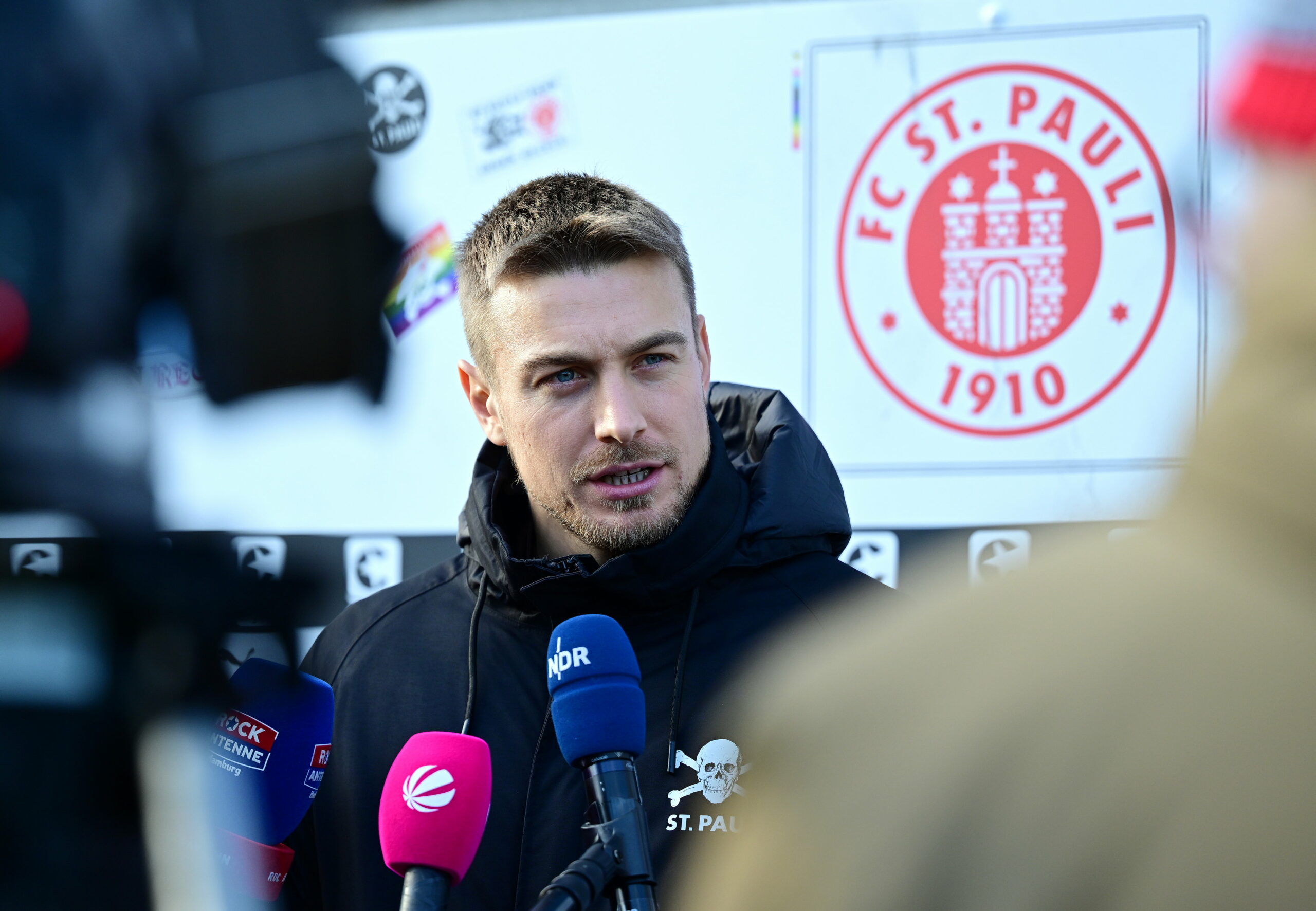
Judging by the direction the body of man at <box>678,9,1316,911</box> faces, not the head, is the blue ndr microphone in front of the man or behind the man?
in front

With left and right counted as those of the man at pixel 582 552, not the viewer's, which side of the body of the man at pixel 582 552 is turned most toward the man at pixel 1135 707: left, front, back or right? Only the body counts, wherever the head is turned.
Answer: front

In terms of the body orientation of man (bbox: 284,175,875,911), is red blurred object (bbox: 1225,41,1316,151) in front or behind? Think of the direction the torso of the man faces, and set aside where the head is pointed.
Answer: in front

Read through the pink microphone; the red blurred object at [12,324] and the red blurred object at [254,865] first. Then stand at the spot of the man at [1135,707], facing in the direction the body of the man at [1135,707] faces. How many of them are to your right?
0

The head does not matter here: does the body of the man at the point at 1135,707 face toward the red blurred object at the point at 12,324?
no

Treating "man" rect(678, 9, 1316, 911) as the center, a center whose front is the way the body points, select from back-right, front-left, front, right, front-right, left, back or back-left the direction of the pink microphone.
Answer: front-left

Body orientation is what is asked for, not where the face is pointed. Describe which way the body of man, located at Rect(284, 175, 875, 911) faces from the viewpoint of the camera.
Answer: toward the camera

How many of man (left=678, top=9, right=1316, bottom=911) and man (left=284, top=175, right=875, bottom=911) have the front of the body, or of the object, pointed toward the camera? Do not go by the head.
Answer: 1

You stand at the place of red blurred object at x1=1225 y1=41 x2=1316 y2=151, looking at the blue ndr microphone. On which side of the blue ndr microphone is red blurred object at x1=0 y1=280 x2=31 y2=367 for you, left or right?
left

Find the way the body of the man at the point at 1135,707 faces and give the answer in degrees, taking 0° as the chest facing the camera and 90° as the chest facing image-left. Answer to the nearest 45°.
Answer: approximately 180°

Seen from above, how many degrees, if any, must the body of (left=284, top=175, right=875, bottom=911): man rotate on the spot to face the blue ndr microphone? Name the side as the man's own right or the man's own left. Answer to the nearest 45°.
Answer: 0° — they already face it

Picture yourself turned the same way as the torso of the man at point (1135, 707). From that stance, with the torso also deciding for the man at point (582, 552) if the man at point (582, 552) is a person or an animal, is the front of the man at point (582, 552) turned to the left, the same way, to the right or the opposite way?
the opposite way

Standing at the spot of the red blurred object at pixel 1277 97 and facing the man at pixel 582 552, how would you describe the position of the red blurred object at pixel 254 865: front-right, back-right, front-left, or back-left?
front-left

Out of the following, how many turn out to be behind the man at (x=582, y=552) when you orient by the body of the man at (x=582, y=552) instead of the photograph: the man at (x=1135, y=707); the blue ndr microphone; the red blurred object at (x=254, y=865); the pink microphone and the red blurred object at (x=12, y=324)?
0

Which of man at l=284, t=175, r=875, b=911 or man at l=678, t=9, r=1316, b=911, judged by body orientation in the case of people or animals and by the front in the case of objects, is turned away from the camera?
man at l=678, t=9, r=1316, b=911

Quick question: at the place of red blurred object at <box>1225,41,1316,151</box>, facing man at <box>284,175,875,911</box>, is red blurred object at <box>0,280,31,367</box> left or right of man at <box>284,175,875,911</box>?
left
